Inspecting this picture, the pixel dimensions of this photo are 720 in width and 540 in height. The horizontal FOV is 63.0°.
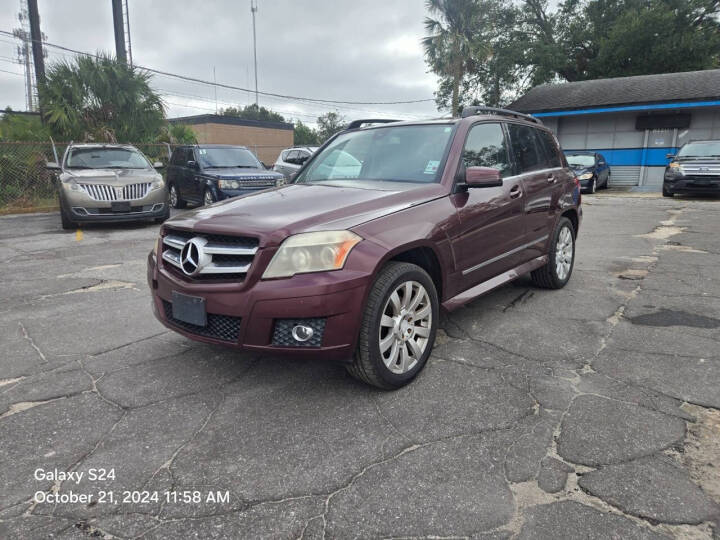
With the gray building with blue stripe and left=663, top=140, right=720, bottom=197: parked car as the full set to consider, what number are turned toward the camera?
2

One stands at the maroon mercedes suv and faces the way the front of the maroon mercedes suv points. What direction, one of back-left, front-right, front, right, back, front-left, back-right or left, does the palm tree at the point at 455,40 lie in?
back-right

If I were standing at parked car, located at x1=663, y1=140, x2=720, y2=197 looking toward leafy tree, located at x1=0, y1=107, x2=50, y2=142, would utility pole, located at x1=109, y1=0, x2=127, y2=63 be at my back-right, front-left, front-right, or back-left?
front-right

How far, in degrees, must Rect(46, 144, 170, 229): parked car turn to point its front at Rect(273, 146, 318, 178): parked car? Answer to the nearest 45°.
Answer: approximately 135° to its left

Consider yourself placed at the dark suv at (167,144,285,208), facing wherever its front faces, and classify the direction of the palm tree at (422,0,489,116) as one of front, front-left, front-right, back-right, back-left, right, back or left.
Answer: left

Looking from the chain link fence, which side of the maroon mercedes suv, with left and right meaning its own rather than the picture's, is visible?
right

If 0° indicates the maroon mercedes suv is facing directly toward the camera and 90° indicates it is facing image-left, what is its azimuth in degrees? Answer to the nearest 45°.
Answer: approximately 45°

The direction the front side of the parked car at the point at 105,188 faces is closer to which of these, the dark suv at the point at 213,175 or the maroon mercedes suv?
the maroon mercedes suv

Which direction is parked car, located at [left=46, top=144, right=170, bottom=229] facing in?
toward the camera

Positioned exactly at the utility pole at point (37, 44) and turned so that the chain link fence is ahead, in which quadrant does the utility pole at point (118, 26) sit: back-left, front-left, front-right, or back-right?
back-left

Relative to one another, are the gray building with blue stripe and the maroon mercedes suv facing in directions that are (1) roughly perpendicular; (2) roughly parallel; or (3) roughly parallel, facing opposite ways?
roughly parallel

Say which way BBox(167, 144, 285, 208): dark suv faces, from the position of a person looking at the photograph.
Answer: facing the viewer and to the right of the viewer

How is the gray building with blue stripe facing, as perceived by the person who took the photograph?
facing the viewer

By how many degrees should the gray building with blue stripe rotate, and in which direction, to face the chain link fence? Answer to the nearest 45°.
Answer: approximately 45° to its right

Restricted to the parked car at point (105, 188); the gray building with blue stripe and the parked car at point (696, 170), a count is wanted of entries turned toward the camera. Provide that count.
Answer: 3

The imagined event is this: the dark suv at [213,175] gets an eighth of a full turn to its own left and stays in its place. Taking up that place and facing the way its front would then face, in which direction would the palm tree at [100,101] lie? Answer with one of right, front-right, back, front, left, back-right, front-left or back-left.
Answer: back-left

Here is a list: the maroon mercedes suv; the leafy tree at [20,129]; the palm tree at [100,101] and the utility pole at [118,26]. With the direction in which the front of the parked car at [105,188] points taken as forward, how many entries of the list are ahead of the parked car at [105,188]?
1

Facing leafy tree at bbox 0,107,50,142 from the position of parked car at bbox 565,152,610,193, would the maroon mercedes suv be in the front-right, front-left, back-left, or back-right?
front-left
